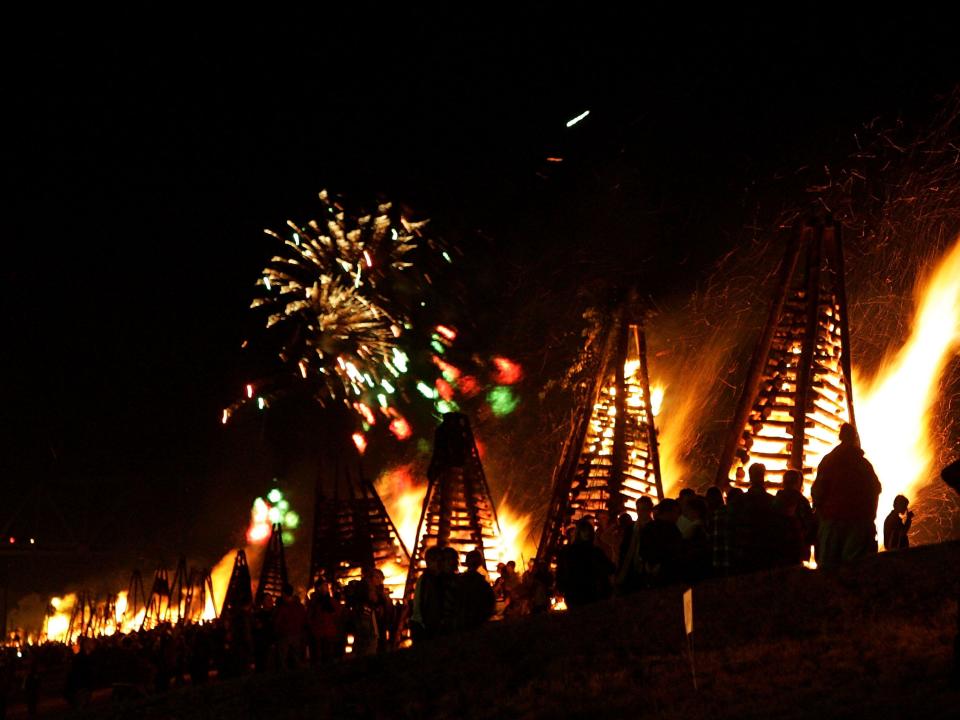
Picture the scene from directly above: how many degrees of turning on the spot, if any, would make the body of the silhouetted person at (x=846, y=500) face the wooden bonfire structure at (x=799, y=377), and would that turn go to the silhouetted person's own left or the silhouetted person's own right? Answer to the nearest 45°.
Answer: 0° — they already face it

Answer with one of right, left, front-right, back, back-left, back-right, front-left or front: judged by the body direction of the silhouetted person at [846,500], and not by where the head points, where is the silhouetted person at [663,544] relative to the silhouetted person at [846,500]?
left

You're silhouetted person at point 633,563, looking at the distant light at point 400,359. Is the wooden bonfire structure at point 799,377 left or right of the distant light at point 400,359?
right

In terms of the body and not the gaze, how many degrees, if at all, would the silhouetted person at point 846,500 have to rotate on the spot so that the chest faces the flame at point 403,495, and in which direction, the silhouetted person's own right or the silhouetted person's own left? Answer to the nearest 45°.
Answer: approximately 45° to the silhouetted person's own left

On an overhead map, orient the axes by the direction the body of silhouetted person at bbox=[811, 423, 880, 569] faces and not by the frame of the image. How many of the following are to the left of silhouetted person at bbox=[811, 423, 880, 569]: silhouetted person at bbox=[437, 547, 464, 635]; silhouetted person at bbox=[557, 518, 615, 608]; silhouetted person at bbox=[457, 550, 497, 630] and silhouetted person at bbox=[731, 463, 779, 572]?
4

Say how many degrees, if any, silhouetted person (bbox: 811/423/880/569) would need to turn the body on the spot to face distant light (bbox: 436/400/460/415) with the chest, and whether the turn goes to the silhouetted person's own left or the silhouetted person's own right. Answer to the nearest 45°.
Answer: approximately 45° to the silhouetted person's own left

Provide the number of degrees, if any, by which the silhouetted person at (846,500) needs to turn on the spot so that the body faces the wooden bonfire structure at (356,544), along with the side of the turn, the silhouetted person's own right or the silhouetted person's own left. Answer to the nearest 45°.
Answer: approximately 45° to the silhouetted person's own left

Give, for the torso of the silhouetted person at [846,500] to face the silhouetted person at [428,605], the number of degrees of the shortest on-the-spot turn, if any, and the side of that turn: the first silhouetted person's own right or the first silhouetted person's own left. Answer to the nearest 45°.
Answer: approximately 90° to the first silhouetted person's own left

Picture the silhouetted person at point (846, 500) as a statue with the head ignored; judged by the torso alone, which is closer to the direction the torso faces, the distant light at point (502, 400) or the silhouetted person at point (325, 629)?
the distant light

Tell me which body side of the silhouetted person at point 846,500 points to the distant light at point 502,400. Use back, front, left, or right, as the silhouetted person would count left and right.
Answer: front

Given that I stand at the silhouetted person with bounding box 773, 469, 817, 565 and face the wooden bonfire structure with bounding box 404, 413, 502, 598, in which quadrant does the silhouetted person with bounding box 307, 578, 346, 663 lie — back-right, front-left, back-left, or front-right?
front-left

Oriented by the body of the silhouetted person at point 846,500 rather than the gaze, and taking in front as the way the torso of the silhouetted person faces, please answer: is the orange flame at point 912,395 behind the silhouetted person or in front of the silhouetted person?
in front

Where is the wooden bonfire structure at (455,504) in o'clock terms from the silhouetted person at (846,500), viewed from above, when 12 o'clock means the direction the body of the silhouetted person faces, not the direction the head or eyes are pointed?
The wooden bonfire structure is roughly at 11 o'clock from the silhouetted person.

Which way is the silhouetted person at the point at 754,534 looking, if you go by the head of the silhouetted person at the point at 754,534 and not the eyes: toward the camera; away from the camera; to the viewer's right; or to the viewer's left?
away from the camera

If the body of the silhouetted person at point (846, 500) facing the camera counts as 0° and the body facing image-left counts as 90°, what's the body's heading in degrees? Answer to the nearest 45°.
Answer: approximately 180°

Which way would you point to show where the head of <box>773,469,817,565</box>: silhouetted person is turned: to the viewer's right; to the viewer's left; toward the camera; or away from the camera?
away from the camera
